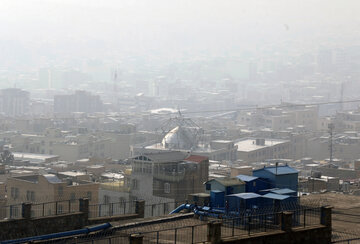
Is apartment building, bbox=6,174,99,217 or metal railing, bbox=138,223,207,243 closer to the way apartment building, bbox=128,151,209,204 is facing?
the metal railing

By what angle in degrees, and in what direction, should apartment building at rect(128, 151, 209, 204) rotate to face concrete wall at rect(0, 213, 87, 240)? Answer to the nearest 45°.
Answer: approximately 45° to its right

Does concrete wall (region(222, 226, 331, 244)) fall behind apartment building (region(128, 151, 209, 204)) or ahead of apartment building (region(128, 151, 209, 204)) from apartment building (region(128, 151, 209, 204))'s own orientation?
ahead

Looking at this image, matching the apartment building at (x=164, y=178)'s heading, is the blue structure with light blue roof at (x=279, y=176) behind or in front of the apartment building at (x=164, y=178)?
in front

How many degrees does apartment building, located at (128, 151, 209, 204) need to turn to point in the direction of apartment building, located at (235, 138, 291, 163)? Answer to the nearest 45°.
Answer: approximately 135° to its left

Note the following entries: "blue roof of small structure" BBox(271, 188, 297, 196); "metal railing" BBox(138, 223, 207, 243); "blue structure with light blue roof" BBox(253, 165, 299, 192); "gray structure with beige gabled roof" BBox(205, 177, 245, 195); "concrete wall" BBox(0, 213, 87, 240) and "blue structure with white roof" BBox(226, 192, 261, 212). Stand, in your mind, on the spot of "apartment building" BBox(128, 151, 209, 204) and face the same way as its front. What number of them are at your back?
0

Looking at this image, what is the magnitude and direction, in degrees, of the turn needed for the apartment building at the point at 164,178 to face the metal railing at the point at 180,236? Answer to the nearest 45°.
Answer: approximately 45° to its right

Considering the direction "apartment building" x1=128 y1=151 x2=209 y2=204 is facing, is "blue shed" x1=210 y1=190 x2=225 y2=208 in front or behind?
in front
